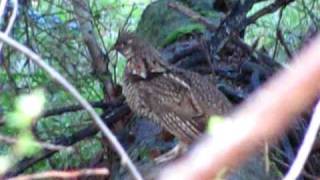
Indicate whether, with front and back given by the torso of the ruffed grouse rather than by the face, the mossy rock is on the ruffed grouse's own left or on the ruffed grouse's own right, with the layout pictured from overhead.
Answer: on the ruffed grouse's own right

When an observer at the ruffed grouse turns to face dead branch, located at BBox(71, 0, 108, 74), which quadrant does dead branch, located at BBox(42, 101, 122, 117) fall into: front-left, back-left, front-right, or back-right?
front-left

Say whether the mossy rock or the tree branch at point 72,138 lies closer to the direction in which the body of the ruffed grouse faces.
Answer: the tree branch

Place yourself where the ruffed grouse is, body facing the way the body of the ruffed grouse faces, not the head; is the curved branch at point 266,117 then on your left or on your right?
on your left

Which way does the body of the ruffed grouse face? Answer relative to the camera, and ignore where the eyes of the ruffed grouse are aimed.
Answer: to the viewer's left

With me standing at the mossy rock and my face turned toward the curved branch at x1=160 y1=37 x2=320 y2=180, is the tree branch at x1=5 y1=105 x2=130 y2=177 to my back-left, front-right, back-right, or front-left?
front-right
